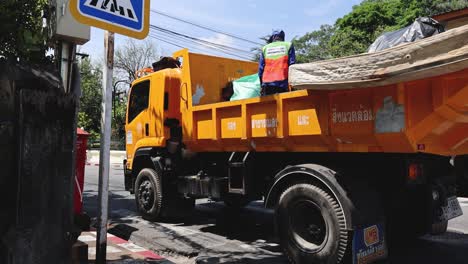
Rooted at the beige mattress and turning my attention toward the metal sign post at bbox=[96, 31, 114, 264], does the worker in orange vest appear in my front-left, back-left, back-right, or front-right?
front-right

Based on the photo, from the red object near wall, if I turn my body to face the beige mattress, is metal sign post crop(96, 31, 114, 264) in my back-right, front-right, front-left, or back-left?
front-right

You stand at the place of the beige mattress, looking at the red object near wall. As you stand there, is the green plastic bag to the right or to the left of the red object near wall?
right

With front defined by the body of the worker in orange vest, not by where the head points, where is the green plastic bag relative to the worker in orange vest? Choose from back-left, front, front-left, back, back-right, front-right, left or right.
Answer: front-left

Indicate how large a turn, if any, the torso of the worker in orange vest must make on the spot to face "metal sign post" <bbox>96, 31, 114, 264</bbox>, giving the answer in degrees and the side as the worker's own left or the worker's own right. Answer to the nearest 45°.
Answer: approximately 135° to the worker's own left

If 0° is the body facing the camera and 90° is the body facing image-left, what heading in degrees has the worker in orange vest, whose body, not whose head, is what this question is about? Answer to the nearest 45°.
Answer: approximately 180°

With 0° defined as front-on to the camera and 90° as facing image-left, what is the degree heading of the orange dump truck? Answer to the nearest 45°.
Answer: approximately 135°
